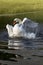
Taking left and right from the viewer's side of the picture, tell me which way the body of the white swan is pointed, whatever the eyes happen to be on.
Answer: facing the viewer and to the left of the viewer
